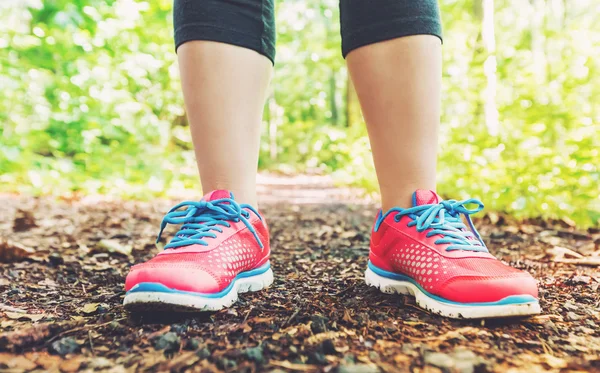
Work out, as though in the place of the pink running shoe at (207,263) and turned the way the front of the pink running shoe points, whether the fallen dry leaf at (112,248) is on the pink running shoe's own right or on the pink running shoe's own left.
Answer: on the pink running shoe's own right

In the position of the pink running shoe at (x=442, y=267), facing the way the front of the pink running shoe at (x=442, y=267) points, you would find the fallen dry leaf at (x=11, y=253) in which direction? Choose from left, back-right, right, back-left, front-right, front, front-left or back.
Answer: back-right

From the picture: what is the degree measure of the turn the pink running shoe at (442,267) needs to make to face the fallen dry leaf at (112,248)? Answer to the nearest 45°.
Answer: approximately 135° to its right

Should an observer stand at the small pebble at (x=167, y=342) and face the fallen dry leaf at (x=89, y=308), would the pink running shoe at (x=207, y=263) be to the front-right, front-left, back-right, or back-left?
front-right

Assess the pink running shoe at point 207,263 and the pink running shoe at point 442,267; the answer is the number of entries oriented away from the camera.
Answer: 0

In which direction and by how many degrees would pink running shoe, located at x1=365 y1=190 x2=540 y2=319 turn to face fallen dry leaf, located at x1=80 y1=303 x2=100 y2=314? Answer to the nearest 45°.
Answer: approximately 135° to its right

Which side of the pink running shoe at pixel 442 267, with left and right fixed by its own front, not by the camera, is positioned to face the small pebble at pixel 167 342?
right

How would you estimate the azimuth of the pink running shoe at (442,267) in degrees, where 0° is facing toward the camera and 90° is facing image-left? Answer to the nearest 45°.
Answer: approximately 315°

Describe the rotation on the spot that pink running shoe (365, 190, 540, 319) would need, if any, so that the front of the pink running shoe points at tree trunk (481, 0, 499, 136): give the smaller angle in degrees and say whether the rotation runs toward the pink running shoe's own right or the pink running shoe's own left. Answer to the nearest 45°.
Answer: approximately 135° to the pink running shoe's own left

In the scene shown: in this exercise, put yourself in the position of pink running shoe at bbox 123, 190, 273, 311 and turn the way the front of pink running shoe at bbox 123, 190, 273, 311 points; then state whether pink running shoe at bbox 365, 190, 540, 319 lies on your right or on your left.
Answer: on your left

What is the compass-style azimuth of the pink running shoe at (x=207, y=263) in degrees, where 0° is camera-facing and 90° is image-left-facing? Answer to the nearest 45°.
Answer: approximately 45°
